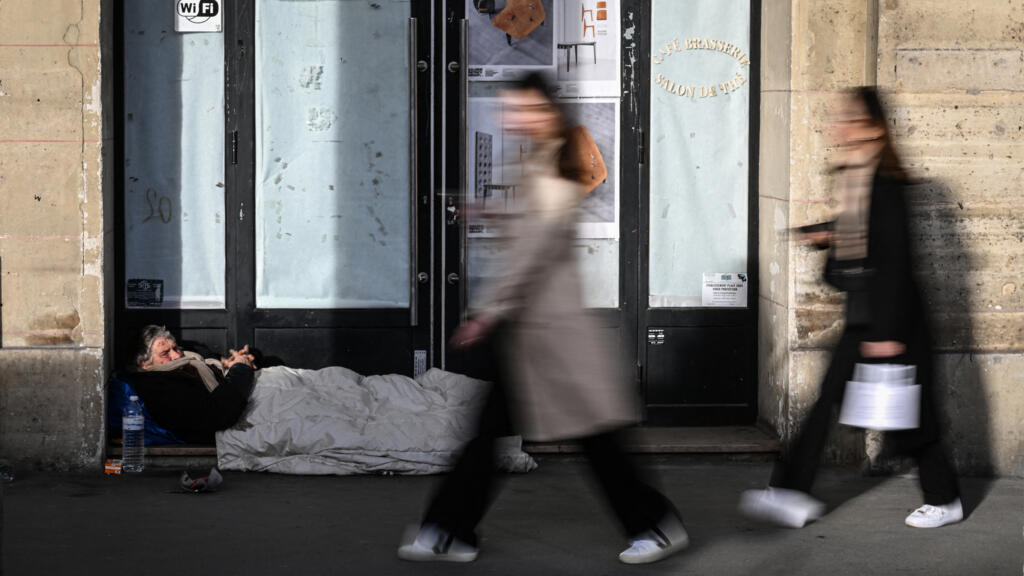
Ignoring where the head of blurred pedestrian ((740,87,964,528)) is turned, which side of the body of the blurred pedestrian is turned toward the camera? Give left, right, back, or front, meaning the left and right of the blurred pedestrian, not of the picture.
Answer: left

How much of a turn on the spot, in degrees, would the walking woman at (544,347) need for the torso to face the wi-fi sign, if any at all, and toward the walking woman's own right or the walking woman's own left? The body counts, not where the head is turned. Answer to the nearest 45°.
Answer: approximately 45° to the walking woman's own right

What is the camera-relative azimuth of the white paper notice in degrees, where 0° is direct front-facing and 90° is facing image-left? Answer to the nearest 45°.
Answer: approximately 0°

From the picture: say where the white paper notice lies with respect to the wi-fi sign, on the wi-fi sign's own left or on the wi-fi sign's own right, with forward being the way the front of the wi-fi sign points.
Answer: on the wi-fi sign's own left

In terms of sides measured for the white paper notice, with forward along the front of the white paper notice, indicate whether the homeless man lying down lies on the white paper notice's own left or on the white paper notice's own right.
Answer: on the white paper notice's own right

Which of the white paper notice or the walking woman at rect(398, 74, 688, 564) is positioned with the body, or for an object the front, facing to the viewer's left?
the walking woman

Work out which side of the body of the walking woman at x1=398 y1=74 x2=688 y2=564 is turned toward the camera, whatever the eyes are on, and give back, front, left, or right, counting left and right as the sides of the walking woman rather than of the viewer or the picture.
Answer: left

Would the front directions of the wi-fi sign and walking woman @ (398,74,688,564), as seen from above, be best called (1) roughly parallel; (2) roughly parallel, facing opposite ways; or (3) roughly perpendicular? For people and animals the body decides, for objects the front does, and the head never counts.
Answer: roughly perpendicular

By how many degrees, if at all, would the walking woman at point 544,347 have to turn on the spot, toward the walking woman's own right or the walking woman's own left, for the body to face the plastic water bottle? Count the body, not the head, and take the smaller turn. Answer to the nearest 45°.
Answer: approximately 45° to the walking woman's own right

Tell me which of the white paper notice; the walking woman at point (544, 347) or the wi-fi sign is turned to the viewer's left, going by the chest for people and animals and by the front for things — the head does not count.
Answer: the walking woman
